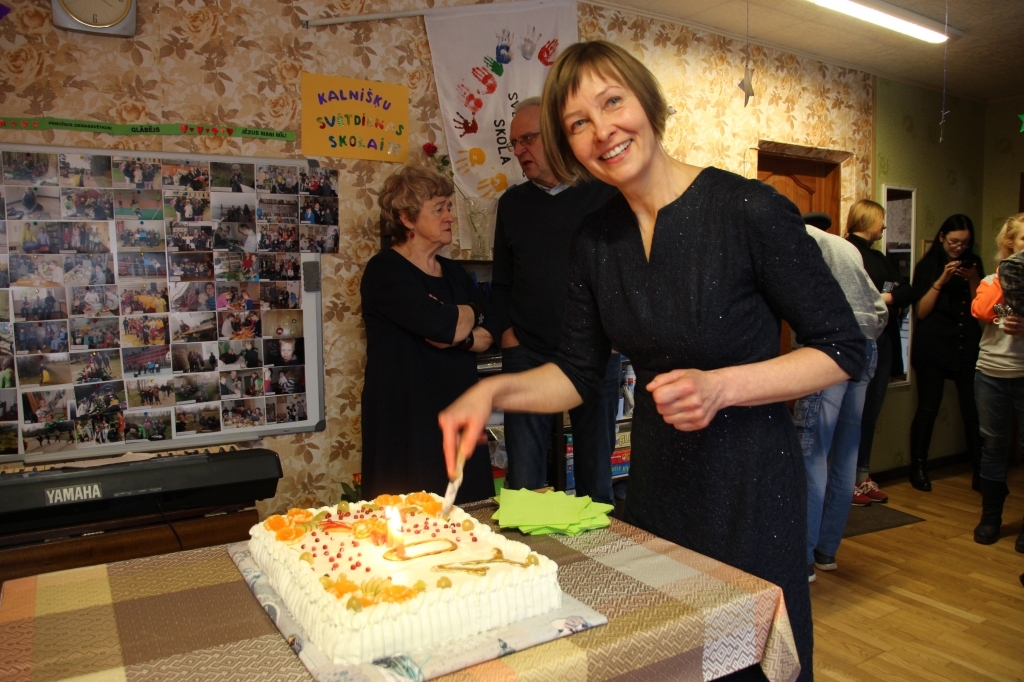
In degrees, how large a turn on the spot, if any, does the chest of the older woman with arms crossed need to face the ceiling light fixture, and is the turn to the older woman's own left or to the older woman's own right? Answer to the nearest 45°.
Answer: approximately 45° to the older woman's own left

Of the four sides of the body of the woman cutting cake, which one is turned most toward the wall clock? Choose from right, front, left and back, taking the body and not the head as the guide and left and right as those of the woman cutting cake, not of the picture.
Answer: right

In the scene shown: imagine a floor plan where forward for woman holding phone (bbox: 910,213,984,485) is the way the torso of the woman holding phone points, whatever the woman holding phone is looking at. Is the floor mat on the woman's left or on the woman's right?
on the woman's right

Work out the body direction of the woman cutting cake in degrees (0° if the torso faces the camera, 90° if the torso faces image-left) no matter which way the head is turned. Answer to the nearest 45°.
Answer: approximately 45°

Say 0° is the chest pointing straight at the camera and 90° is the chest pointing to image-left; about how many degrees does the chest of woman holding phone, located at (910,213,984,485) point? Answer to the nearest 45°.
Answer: approximately 315°

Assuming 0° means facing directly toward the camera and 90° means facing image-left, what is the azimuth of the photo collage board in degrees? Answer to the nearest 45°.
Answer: approximately 315°

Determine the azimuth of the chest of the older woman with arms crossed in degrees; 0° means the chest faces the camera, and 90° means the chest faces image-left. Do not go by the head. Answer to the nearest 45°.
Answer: approximately 315°

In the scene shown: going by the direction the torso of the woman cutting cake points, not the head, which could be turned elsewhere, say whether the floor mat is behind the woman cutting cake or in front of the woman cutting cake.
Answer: behind

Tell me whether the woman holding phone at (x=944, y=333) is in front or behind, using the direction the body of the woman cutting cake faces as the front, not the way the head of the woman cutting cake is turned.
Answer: behind
